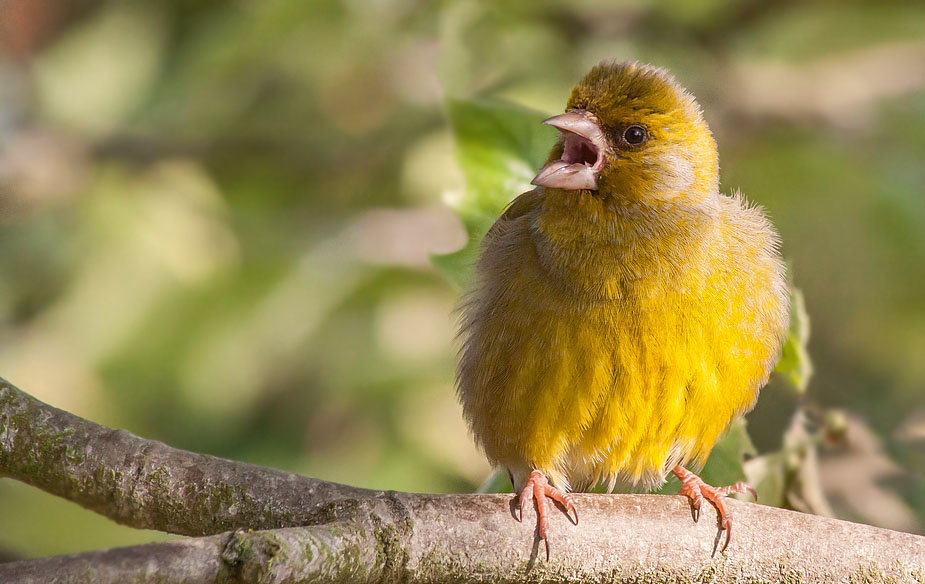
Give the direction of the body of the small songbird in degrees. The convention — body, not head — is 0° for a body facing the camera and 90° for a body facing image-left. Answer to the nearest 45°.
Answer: approximately 0°

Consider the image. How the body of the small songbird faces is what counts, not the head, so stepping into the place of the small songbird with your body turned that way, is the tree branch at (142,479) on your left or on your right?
on your right
